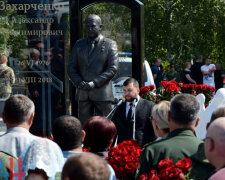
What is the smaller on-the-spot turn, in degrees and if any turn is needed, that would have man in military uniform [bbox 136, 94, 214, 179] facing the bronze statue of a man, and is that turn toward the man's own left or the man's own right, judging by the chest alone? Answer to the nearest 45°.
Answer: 0° — they already face it

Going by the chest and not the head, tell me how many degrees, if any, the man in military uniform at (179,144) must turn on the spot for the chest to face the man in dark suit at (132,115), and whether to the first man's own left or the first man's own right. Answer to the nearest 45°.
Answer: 0° — they already face them

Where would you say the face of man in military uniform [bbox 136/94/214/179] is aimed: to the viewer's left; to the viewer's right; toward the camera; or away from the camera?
away from the camera

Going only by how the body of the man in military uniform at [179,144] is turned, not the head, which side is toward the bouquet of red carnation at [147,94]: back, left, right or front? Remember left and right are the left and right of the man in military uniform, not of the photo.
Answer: front

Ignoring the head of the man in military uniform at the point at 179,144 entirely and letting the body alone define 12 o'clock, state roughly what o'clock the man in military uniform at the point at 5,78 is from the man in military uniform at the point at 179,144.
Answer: the man in military uniform at the point at 5,78 is roughly at 11 o'clock from the man in military uniform at the point at 179,144.

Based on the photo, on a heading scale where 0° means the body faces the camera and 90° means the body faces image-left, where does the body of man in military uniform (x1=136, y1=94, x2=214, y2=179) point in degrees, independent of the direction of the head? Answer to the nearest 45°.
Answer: approximately 180°

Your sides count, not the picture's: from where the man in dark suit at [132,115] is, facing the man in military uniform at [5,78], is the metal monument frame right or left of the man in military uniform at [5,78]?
right

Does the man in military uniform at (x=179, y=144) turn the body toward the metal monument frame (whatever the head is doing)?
yes

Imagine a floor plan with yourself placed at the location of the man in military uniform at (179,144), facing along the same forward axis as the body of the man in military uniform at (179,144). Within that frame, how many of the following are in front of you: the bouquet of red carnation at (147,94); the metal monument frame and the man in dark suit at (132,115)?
3
